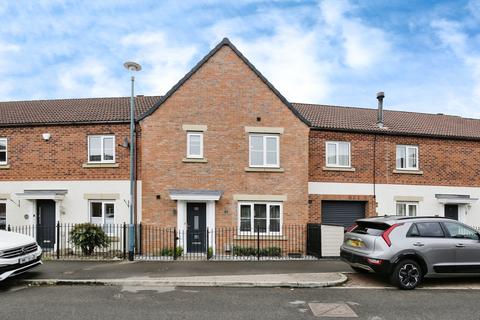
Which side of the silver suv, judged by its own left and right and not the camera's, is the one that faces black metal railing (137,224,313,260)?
back

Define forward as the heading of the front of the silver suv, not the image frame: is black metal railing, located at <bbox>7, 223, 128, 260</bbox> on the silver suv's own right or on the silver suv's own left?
on the silver suv's own left

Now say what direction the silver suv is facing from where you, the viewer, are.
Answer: facing away from the viewer and to the right of the viewer
